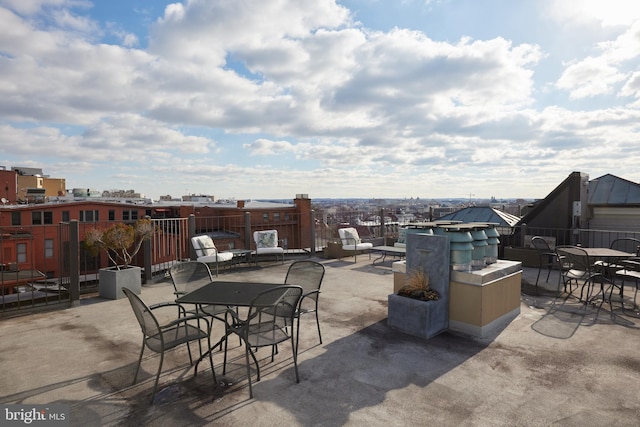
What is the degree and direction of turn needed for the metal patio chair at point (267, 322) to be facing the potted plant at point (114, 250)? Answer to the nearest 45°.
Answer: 0° — it already faces it

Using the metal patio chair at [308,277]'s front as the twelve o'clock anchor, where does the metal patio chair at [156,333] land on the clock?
the metal patio chair at [156,333] is roughly at 12 o'clock from the metal patio chair at [308,277].

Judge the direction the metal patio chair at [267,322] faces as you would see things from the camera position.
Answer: facing away from the viewer and to the left of the viewer

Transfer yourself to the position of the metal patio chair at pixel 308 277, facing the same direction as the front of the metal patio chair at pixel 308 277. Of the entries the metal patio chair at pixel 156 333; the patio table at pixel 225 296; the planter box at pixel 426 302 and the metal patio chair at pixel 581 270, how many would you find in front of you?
2

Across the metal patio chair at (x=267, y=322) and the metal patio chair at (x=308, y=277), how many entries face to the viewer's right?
0

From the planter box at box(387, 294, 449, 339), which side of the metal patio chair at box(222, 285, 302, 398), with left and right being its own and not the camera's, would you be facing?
right

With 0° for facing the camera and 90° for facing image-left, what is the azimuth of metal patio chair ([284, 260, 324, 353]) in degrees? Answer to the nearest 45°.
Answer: approximately 45°

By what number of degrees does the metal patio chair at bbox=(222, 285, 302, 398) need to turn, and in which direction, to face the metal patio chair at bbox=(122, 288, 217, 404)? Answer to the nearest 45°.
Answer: approximately 45° to its left

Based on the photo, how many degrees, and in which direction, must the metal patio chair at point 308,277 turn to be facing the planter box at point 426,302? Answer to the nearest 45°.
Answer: approximately 135° to its left

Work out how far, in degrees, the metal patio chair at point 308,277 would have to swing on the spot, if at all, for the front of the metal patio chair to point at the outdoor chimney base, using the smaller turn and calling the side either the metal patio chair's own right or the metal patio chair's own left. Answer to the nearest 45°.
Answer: approximately 135° to the metal patio chair's own left

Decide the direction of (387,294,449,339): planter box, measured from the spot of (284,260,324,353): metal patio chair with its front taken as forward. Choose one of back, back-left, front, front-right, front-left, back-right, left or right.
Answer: back-left

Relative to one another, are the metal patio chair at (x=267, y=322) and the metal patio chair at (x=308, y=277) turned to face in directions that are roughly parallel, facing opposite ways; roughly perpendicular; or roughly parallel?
roughly perpendicular
